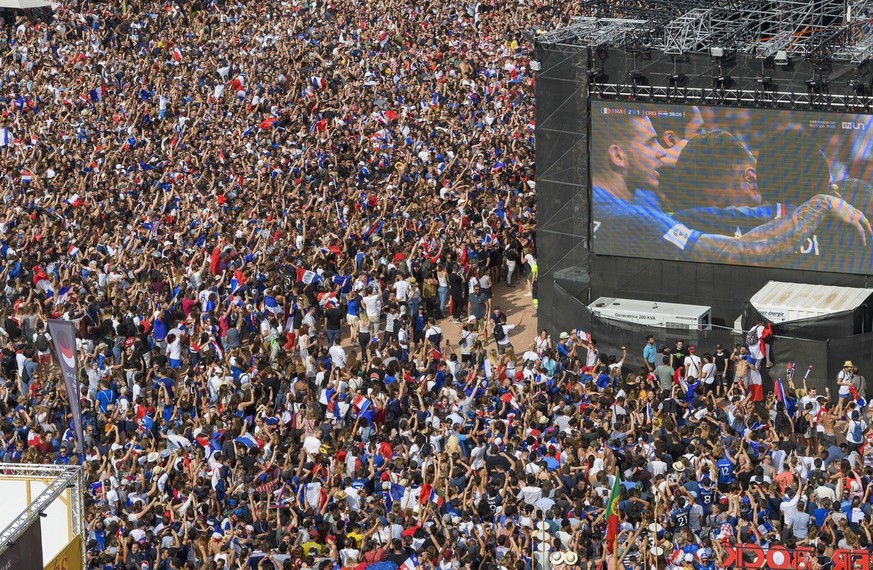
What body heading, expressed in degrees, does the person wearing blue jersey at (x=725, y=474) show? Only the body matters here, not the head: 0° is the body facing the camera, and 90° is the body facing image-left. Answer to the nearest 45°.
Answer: approximately 180°

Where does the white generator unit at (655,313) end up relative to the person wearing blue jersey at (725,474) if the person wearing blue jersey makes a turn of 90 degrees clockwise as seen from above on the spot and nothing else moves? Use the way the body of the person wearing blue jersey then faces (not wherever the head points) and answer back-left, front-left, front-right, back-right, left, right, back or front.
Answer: left

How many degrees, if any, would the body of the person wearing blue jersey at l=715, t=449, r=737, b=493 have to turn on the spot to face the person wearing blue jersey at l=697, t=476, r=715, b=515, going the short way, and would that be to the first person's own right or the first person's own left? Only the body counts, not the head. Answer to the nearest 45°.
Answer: approximately 135° to the first person's own left

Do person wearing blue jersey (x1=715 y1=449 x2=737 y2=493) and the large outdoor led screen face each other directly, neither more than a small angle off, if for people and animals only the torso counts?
yes

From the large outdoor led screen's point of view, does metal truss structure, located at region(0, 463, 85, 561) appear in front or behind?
in front

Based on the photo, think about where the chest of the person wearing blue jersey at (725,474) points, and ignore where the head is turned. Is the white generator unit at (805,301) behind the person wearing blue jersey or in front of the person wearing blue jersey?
in front

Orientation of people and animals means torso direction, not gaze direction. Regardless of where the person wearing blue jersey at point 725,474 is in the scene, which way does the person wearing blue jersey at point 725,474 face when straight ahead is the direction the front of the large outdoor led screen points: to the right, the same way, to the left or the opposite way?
the opposite way

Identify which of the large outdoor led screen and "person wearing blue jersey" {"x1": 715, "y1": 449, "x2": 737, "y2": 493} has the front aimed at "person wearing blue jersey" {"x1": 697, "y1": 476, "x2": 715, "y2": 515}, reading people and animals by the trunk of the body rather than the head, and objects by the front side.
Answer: the large outdoor led screen

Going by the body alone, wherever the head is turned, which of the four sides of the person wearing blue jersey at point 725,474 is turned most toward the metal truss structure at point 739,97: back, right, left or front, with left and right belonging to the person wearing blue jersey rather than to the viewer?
front

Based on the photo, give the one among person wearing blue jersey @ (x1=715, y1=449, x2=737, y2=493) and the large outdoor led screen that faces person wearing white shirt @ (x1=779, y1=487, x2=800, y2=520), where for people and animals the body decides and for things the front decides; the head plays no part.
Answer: the large outdoor led screen

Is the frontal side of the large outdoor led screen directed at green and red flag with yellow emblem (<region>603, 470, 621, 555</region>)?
yes

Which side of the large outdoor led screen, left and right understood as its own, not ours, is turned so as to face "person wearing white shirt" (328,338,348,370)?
right

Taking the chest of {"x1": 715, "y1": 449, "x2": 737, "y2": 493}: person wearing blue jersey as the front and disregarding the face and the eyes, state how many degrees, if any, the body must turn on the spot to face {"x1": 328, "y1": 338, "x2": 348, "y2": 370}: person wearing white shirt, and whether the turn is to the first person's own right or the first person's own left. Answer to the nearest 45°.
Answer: approximately 45° to the first person's own left

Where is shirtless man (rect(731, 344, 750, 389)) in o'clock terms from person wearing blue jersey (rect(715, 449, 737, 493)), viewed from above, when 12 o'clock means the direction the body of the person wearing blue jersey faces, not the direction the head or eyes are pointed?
The shirtless man is roughly at 12 o'clock from the person wearing blue jersey.

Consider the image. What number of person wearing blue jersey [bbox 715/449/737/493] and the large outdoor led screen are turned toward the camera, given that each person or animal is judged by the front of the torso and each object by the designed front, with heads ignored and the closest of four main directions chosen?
1
